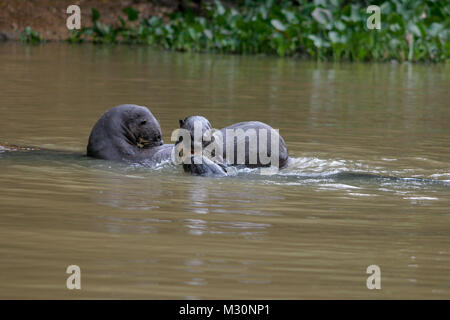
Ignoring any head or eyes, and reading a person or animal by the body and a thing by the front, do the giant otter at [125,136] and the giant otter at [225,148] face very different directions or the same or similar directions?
very different directions

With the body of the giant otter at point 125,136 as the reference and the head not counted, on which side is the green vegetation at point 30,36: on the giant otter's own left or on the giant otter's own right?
on the giant otter's own left

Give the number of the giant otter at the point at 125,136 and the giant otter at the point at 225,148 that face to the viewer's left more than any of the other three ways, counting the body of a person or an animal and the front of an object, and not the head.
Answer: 1

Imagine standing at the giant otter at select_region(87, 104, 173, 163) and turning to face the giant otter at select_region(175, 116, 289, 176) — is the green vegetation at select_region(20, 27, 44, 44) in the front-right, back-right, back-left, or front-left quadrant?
back-left

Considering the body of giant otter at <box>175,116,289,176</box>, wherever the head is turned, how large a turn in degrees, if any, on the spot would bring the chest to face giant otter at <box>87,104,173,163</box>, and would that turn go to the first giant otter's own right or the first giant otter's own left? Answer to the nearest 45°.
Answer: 0° — it already faces it

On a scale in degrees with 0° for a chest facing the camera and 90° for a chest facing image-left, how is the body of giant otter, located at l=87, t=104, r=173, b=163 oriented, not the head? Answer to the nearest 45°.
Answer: approximately 270°

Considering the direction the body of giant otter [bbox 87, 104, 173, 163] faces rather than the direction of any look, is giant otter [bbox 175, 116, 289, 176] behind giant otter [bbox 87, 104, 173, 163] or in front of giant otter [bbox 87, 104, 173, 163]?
in front

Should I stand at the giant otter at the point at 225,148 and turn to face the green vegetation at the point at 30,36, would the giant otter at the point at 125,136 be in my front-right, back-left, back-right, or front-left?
front-left

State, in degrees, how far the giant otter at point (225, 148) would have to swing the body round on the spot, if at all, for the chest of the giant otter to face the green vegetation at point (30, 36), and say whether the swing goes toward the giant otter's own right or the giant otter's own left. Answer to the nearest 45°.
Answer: approximately 90° to the giant otter's own right

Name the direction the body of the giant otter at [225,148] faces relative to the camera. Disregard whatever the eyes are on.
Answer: to the viewer's left

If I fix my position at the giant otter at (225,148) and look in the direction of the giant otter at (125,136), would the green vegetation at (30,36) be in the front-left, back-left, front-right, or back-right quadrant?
front-right

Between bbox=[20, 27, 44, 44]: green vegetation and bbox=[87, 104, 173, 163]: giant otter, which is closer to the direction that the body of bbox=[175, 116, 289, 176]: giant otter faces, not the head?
the giant otter

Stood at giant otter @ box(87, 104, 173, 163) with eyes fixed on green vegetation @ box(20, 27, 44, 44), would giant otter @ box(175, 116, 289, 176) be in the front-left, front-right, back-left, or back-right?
back-right
